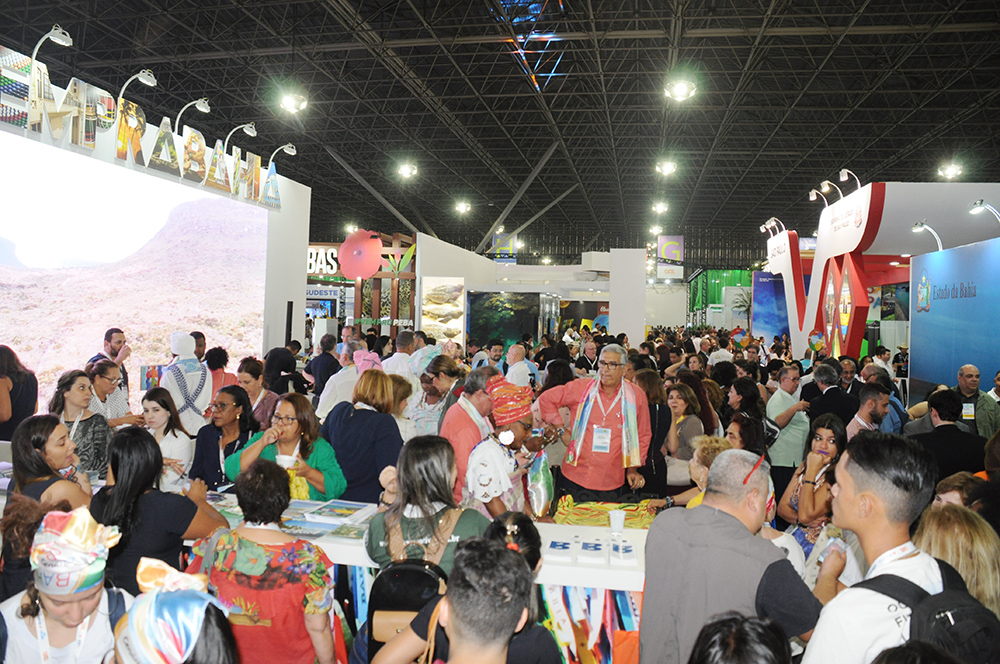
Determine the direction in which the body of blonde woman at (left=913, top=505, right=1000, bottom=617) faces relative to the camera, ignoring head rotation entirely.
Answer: away from the camera

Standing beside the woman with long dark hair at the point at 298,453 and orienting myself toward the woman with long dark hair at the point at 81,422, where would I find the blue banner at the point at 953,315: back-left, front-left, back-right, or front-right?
back-right

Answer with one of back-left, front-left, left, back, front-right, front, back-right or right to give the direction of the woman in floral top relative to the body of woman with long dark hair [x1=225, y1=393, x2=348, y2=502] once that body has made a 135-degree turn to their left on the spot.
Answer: right

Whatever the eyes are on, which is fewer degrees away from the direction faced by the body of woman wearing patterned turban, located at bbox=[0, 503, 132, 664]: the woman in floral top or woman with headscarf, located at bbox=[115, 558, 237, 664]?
the woman with headscarf

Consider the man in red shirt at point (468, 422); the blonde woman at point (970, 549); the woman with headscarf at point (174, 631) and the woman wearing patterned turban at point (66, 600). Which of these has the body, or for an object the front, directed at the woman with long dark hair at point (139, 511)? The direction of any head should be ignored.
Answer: the woman with headscarf

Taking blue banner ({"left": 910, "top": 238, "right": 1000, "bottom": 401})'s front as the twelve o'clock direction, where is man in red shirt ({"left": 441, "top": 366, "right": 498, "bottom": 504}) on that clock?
The man in red shirt is roughly at 11 o'clock from the blue banner.

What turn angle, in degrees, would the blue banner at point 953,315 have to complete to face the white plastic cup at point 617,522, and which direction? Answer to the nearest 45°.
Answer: approximately 45° to its left

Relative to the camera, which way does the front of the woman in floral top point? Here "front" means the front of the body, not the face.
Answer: away from the camera

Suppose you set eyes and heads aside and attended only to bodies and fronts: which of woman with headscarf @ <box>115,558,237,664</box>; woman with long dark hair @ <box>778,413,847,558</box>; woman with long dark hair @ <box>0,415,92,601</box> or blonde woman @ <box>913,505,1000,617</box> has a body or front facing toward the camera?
woman with long dark hair @ <box>778,413,847,558</box>

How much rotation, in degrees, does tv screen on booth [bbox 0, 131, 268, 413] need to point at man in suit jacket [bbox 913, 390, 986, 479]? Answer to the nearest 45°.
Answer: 0° — it already faces them

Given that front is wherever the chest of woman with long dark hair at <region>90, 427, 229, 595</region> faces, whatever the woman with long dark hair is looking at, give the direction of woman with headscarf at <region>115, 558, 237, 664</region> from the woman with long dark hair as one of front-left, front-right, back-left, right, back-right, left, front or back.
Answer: back-right

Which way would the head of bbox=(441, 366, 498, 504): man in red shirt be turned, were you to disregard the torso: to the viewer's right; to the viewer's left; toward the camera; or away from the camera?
to the viewer's right

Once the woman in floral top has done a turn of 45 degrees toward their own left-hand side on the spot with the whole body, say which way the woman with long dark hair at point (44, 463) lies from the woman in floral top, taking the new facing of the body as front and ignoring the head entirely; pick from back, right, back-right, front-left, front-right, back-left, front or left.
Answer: front

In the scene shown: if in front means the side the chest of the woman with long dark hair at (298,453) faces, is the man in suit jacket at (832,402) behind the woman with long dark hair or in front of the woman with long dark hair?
behind

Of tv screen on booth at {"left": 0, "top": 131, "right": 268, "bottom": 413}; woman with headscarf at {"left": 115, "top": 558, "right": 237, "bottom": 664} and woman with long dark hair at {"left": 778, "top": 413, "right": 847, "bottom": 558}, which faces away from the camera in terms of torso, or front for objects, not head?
the woman with headscarf

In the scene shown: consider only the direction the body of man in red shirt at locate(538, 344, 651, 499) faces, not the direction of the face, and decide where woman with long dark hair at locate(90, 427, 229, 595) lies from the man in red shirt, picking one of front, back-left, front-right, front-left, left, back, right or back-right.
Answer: front-right

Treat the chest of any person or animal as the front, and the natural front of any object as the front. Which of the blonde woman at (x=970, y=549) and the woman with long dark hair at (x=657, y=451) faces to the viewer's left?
the woman with long dark hair
